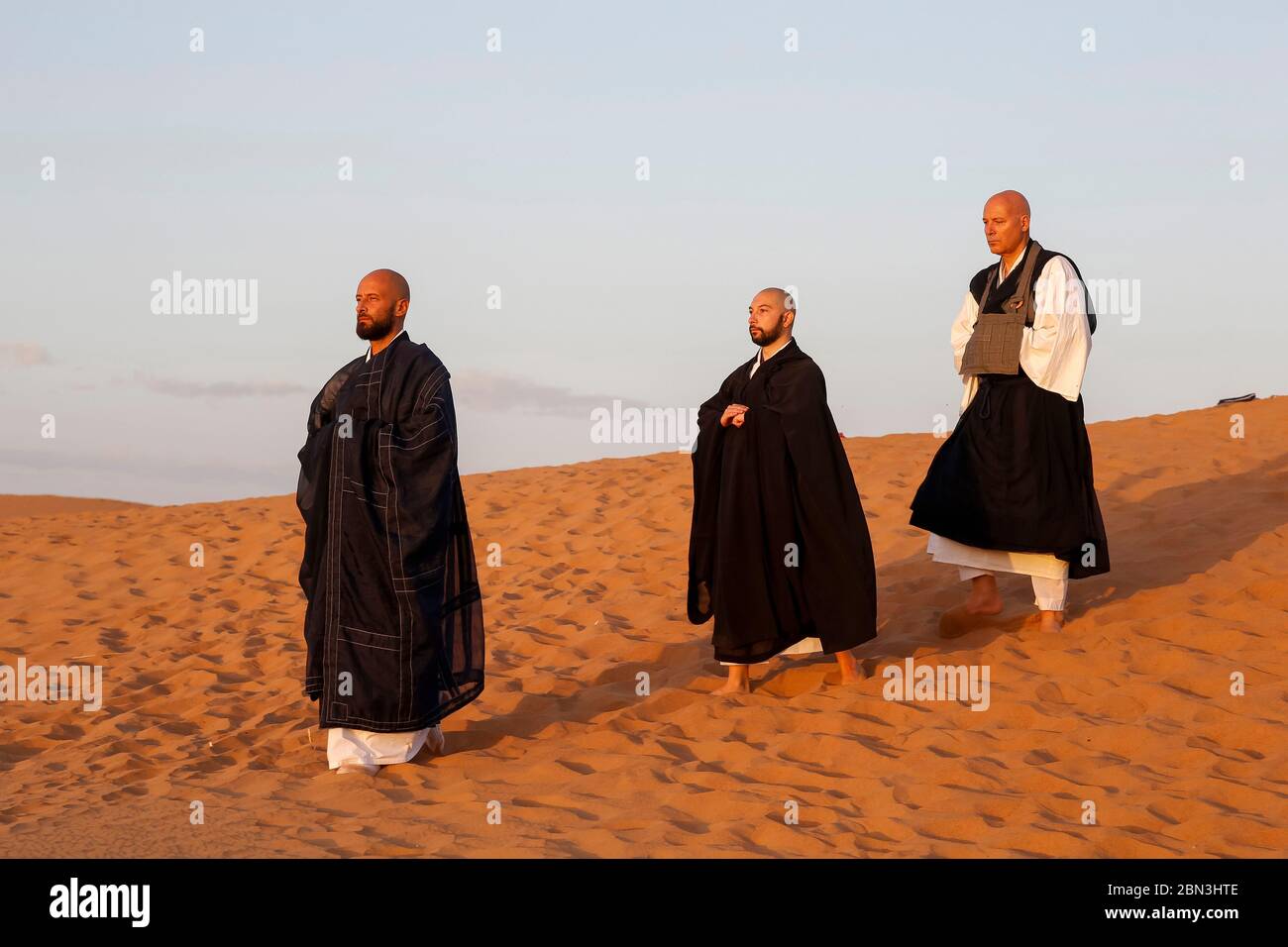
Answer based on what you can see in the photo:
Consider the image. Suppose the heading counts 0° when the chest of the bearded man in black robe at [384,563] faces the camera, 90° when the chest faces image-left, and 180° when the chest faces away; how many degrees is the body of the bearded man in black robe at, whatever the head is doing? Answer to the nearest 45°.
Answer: approximately 45°

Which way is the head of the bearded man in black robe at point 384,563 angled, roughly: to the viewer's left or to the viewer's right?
to the viewer's left

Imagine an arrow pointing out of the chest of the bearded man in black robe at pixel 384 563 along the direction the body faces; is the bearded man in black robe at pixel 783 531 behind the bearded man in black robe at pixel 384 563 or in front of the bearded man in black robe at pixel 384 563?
behind

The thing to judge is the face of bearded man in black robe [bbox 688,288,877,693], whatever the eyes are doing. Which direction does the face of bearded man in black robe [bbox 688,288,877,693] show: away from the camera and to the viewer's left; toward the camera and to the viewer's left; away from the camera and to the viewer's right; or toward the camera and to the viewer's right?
toward the camera and to the viewer's left

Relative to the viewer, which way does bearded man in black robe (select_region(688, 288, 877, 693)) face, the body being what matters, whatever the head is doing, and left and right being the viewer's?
facing the viewer and to the left of the viewer

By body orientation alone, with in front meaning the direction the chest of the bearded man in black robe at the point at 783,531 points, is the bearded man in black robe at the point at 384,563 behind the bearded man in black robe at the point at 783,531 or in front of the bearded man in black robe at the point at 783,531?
in front

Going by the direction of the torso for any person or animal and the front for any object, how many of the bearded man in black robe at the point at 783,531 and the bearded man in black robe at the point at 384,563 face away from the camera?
0
